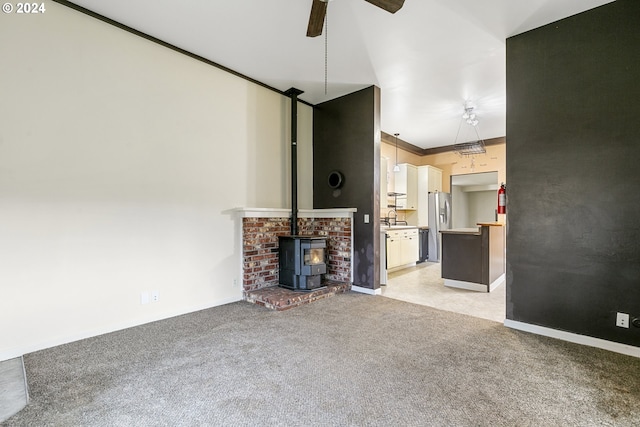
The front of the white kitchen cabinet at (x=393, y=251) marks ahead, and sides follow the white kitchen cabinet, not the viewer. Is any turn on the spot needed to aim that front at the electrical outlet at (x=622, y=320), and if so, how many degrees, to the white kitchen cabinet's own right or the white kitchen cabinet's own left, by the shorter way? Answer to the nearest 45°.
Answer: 0° — it already faces it

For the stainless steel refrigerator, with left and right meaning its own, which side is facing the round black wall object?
right

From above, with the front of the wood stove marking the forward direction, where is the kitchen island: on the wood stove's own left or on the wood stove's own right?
on the wood stove's own left

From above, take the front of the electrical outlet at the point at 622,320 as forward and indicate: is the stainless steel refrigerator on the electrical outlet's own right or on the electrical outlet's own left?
on the electrical outlet's own right

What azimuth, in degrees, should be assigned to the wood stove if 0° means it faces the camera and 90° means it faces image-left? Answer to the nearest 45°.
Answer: approximately 315°

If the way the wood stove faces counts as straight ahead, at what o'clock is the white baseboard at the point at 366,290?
The white baseboard is roughly at 10 o'clock from the wood stove.

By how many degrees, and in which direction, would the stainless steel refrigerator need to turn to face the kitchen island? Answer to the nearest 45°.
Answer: approximately 45° to its right

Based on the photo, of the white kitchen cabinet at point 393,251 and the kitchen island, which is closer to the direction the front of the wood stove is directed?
the kitchen island

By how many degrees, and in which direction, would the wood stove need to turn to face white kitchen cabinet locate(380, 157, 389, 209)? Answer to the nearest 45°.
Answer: approximately 90° to its left

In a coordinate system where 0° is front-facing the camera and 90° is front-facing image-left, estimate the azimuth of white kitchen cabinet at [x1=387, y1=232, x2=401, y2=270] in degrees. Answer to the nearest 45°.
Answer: approximately 315°
